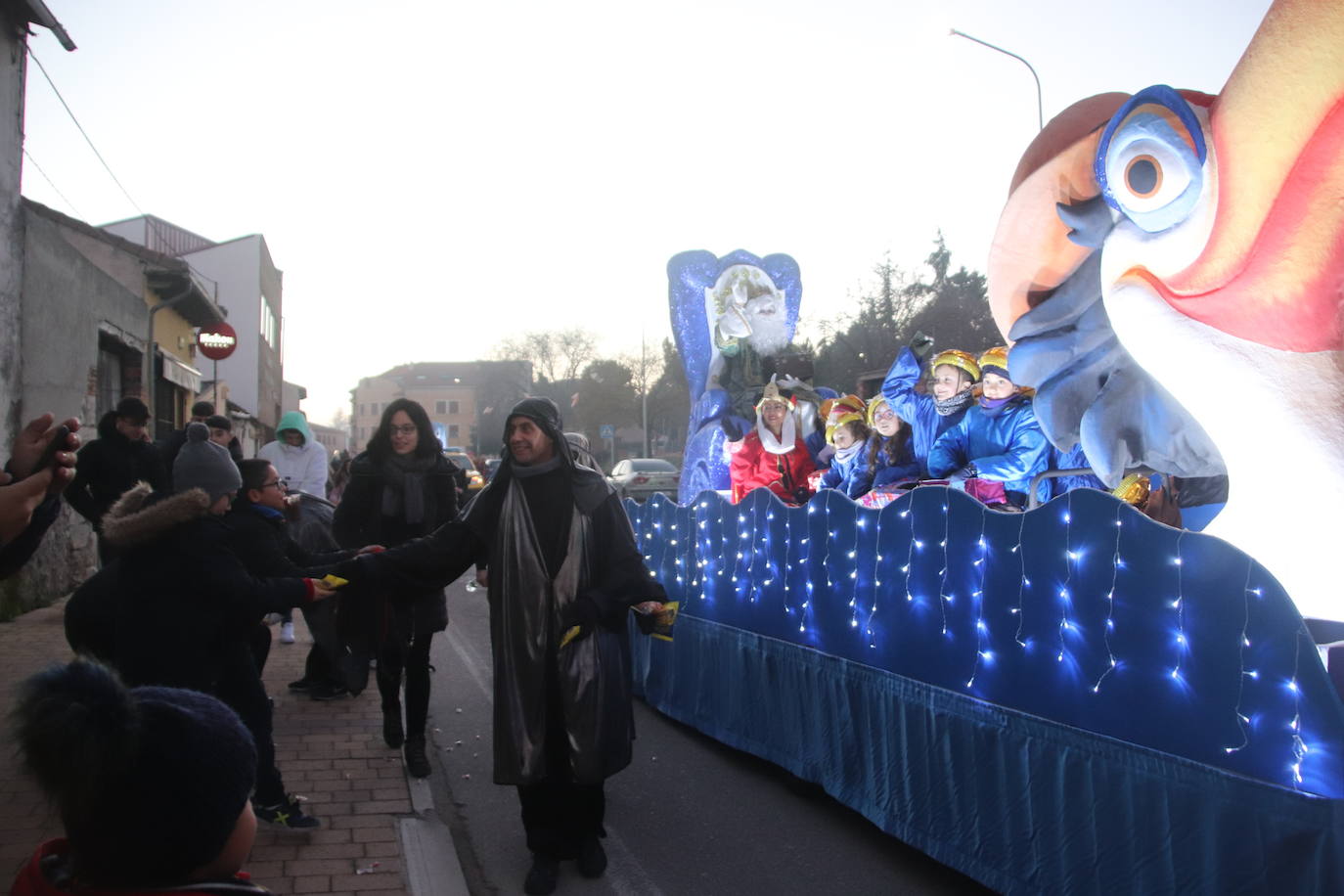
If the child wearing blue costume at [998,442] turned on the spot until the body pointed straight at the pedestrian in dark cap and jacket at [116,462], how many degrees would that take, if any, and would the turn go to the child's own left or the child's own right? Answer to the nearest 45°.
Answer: approximately 45° to the child's own right

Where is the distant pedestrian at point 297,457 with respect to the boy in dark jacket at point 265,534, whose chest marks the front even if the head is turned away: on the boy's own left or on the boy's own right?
on the boy's own left

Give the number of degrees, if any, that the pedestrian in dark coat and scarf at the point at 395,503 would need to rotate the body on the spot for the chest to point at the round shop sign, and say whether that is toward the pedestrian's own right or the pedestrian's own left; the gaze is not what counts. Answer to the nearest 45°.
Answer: approximately 180°

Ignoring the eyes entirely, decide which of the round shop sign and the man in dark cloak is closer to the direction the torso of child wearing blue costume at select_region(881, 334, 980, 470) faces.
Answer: the man in dark cloak

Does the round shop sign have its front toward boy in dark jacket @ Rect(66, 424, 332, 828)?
yes

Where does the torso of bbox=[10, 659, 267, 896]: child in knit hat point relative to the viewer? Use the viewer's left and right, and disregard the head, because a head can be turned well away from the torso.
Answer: facing away from the viewer and to the right of the viewer

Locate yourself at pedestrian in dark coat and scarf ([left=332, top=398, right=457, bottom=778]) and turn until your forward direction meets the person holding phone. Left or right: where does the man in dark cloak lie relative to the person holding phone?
left

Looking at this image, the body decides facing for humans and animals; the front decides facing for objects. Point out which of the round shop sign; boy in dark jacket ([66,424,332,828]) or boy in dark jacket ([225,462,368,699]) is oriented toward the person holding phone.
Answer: the round shop sign

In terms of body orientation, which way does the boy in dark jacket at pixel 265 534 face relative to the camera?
to the viewer's right

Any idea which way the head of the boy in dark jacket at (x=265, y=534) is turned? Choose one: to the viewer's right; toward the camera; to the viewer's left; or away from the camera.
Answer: to the viewer's right

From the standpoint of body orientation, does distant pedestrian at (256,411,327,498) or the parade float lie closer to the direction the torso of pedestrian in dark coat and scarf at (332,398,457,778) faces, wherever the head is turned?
the parade float

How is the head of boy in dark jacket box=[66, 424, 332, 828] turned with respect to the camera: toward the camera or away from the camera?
away from the camera
